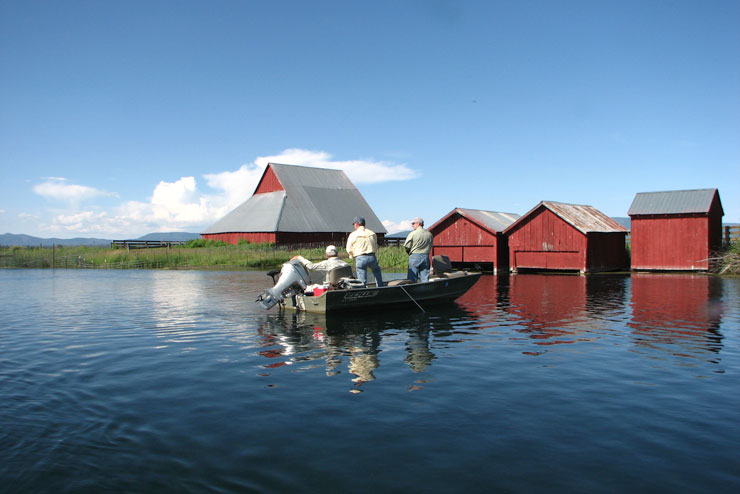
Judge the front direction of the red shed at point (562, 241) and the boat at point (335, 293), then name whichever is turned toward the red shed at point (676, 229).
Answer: the boat

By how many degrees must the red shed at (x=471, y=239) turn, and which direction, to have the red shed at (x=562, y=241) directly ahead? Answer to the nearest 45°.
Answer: approximately 135° to its left

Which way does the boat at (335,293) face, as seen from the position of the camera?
facing away from the viewer and to the right of the viewer

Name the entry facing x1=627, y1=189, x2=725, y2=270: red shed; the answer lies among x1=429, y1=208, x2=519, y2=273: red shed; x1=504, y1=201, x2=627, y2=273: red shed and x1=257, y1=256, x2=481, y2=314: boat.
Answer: the boat

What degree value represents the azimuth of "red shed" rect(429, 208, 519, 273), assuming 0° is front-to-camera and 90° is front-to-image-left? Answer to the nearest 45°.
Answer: approximately 45°

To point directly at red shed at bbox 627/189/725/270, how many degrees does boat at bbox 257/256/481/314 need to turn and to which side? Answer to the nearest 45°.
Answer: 0° — it already faces it

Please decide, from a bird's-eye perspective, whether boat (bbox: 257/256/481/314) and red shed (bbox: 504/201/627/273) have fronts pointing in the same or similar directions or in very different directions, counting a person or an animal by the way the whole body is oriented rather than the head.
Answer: very different directions

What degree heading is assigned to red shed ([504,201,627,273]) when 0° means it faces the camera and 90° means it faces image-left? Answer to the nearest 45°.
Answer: approximately 45°

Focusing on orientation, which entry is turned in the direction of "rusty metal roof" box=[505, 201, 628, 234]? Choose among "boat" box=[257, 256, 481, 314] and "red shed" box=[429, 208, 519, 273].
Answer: the boat
